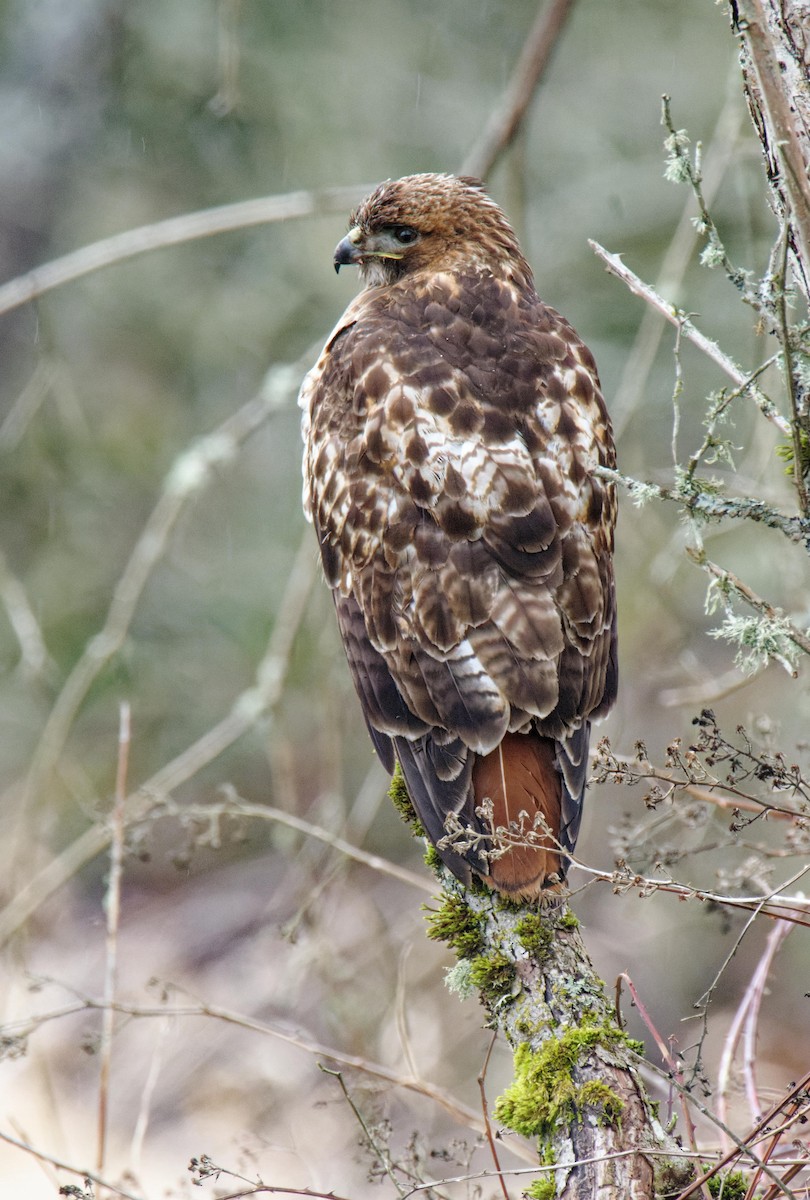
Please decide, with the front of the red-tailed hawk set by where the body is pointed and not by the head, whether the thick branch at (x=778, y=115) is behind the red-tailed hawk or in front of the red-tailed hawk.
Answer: behind

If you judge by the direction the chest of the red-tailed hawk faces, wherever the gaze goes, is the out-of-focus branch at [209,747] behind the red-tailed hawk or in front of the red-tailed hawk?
in front

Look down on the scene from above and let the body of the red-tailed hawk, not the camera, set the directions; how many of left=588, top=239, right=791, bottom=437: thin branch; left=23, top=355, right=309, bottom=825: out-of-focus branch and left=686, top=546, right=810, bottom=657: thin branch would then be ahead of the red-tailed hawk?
1

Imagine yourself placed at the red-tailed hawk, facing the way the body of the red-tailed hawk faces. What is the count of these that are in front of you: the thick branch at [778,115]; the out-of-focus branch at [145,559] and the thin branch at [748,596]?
1

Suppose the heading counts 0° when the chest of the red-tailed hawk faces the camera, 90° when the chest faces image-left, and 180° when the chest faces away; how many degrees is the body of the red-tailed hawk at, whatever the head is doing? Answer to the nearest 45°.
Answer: approximately 135°
